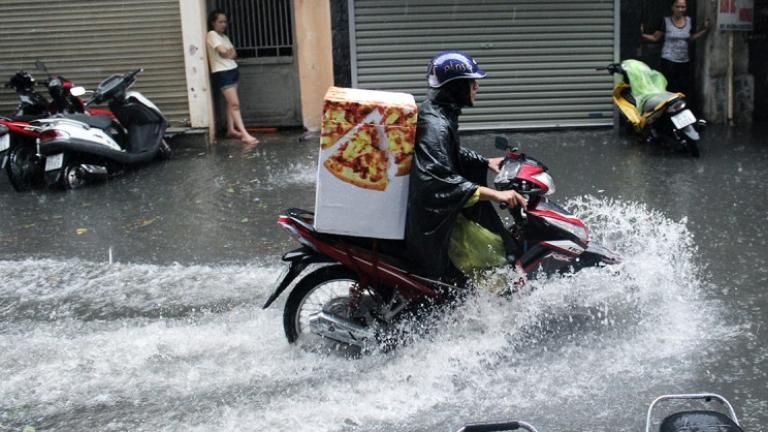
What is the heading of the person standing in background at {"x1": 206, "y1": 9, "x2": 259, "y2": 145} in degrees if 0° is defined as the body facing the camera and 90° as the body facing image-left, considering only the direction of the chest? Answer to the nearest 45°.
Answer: approximately 315°

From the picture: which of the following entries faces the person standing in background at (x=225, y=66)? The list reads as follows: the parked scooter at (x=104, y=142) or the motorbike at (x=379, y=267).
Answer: the parked scooter

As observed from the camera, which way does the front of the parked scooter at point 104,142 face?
facing away from the viewer and to the right of the viewer

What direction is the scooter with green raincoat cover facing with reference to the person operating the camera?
facing away from the viewer and to the left of the viewer

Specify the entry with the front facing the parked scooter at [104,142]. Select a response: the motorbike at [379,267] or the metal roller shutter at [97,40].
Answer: the metal roller shutter

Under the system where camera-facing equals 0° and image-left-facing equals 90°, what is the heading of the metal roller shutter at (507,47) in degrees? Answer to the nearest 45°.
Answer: approximately 0°

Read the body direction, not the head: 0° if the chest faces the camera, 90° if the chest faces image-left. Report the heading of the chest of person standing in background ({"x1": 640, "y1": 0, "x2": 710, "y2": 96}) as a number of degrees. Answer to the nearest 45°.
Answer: approximately 0°

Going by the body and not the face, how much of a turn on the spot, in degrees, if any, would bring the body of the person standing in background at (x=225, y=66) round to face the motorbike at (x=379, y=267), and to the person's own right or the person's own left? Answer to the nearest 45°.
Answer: approximately 45° to the person's own right

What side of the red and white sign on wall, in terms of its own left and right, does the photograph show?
front

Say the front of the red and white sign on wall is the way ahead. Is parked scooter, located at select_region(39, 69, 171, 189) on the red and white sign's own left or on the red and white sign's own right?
on the red and white sign's own right

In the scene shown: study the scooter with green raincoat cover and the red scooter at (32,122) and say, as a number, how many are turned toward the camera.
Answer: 0

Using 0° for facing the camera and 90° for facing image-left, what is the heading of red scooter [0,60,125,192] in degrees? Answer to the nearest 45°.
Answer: approximately 225°

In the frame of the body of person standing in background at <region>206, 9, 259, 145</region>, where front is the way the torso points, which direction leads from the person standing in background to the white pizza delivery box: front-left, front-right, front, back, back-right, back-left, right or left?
front-right

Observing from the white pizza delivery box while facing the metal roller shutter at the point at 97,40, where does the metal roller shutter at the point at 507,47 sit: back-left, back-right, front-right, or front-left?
front-right

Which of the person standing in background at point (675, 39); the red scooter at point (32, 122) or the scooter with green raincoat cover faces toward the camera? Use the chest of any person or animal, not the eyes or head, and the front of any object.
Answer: the person standing in background

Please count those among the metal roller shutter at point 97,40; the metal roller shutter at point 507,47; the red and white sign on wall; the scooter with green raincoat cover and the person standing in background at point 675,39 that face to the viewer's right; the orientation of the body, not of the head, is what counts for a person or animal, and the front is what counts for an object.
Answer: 0

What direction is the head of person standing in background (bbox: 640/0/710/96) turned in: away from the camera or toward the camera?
toward the camera

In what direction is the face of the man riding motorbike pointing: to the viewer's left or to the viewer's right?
to the viewer's right

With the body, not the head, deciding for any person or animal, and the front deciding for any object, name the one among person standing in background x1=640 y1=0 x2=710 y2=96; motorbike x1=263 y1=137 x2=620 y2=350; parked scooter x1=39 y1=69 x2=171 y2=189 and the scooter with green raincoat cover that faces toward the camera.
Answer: the person standing in background

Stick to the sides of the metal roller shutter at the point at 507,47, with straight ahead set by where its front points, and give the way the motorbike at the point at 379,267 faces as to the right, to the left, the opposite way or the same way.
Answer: to the left

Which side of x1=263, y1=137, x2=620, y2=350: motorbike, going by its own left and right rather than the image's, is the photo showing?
right
